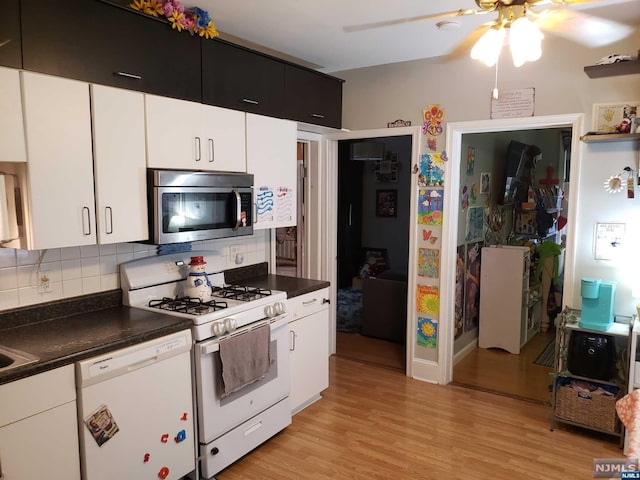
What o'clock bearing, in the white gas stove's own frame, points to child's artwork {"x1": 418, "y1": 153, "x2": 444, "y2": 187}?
The child's artwork is roughly at 10 o'clock from the white gas stove.

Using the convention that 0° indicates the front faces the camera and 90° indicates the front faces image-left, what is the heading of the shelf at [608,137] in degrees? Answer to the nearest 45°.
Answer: approximately 0°

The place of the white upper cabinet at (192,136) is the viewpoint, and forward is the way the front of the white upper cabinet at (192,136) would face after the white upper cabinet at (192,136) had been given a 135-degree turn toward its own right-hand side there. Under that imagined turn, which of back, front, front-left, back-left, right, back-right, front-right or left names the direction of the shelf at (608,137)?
back

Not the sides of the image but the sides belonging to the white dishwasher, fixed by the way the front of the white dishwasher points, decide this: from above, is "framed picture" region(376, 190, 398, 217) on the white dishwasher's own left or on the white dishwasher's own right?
on the white dishwasher's own left

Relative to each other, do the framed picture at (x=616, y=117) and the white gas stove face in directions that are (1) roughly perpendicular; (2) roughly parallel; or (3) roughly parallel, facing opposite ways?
roughly perpendicular

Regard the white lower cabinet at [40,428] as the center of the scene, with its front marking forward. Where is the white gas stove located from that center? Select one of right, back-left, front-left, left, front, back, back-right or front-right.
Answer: left

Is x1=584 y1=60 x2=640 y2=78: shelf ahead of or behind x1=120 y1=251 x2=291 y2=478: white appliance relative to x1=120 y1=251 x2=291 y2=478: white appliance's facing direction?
ahead

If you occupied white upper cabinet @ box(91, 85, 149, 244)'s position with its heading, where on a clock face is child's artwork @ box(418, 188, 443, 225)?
The child's artwork is roughly at 10 o'clock from the white upper cabinet.

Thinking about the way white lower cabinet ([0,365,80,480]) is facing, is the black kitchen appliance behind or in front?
in front

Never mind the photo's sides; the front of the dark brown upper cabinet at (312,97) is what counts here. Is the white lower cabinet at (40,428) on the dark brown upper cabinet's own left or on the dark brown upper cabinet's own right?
on the dark brown upper cabinet's own right

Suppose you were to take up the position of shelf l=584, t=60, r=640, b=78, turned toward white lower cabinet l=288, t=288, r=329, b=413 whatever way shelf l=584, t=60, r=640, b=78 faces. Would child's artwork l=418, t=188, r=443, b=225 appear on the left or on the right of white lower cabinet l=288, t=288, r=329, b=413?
right

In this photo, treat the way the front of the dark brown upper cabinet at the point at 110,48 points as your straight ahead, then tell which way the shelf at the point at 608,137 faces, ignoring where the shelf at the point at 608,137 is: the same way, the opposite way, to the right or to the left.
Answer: to the right

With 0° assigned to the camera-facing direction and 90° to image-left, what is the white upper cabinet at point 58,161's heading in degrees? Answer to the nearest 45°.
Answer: approximately 315°
